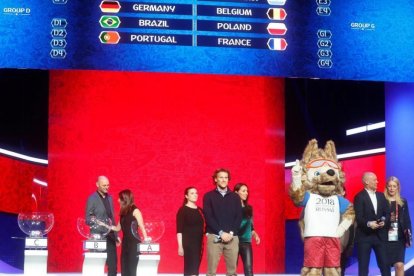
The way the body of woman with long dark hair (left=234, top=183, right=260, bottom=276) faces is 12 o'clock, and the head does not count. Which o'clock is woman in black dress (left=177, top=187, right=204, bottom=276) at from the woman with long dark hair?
The woman in black dress is roughly at 3 o'clock from the woman with long dark hair.

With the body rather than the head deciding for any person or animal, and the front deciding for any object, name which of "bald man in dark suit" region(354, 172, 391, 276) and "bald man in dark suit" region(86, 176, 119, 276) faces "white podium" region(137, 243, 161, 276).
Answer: "bald man in dark suit" region(86, 176, 119, 276)

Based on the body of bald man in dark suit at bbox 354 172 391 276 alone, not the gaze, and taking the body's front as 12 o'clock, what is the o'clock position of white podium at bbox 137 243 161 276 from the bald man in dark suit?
The white podium is roughly at 4 o'clock from the bald man in dark suit.

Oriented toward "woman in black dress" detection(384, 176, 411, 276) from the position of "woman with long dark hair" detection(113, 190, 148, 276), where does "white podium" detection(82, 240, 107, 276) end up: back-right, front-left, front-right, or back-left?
back-right

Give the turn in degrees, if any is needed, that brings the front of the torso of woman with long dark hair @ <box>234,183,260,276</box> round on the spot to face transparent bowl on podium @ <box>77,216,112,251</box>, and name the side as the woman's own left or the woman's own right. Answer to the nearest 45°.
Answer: approximately 135° to the woman's own right

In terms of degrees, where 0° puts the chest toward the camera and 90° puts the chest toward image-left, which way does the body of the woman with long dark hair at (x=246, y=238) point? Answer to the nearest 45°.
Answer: approximately 315°

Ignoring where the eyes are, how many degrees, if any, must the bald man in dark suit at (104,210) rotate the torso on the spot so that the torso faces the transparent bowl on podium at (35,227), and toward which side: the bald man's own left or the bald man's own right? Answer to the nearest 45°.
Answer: approximately 90° to the bald man's own right

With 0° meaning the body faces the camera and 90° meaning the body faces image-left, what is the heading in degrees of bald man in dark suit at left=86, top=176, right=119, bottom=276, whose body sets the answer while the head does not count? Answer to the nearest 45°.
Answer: approximately 315°
